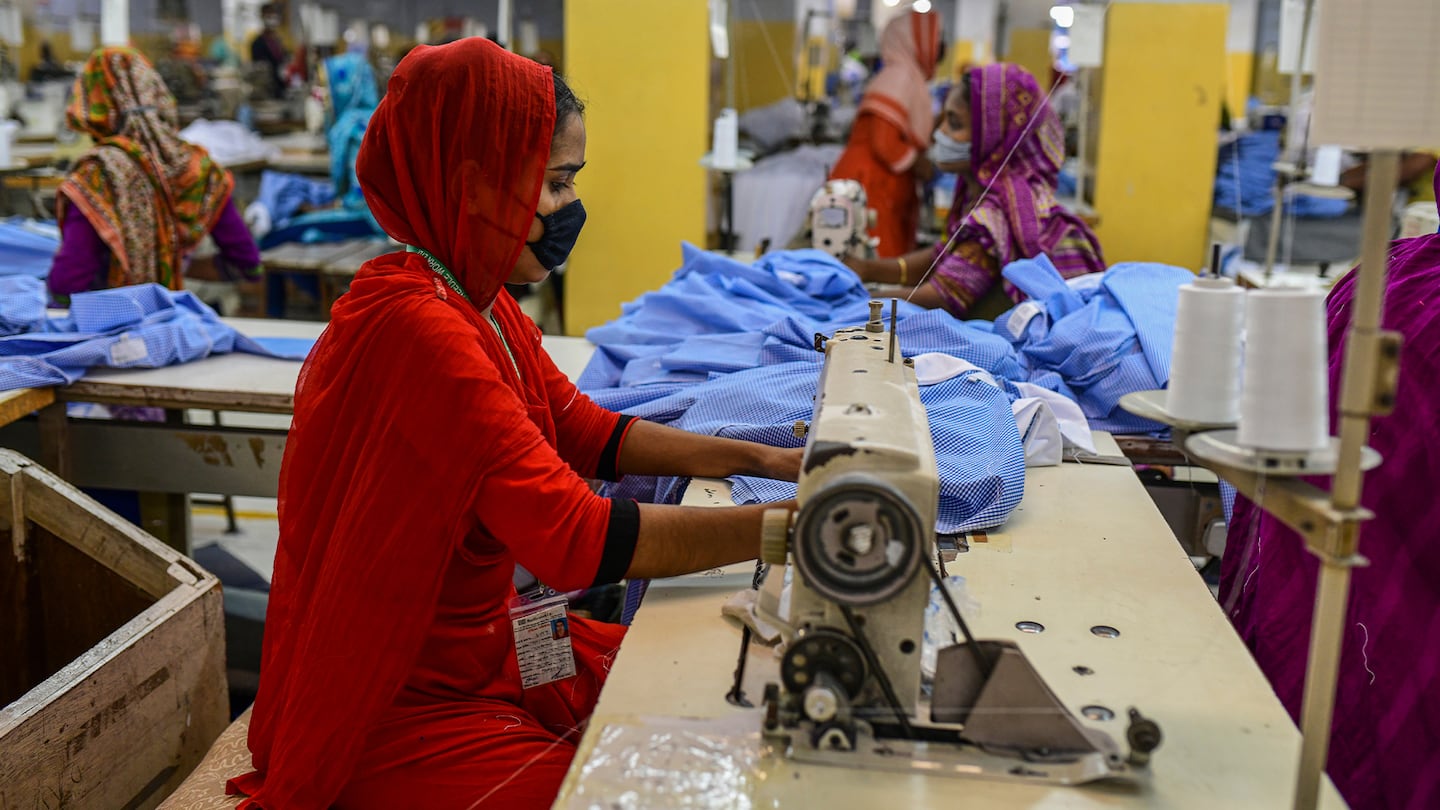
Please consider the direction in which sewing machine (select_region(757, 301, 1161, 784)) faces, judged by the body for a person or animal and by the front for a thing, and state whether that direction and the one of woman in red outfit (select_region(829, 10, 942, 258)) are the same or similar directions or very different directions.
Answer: very different directions

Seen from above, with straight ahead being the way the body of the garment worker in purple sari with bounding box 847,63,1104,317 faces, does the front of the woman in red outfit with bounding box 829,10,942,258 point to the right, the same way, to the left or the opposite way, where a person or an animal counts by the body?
the opposite way

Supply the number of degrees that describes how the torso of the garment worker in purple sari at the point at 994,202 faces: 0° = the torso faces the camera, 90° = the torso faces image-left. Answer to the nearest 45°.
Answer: approximately 90°

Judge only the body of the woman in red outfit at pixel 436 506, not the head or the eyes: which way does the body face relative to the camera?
to the viewer's right

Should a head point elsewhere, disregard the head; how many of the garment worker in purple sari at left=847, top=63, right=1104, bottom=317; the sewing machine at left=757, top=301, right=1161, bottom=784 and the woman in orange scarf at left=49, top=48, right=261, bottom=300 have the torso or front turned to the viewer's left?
2

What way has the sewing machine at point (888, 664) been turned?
to the viewer's left

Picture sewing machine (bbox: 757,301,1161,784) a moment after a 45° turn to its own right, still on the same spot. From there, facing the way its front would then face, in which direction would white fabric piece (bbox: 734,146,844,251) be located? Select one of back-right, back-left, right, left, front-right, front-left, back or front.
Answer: front-right

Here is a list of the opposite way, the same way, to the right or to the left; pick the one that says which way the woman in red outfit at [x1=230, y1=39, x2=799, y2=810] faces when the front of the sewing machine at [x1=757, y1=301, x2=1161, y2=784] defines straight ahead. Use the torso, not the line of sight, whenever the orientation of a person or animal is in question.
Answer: the opposite way

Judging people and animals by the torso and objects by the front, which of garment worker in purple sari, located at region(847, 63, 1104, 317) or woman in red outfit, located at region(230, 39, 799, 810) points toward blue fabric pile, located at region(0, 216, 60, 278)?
the garment worker in purple sari

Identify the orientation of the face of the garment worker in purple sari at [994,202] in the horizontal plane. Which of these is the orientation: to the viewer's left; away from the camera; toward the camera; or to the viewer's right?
to the viewer's left

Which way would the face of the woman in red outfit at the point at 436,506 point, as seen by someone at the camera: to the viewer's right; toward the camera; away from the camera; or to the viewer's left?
to the viewer's right
